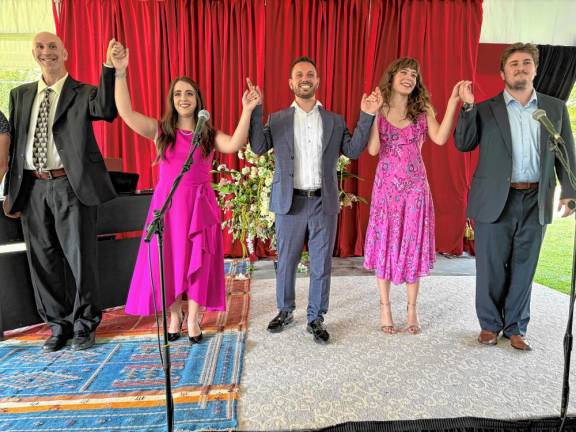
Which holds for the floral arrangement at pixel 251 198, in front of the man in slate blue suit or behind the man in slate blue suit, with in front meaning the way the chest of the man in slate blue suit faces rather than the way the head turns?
behind

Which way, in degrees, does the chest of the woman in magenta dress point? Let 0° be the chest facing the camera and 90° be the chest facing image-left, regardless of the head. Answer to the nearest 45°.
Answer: approximately 0°

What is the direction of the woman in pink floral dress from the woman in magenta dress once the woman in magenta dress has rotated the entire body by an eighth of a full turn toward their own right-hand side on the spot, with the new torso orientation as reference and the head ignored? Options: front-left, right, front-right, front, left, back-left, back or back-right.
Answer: back-left

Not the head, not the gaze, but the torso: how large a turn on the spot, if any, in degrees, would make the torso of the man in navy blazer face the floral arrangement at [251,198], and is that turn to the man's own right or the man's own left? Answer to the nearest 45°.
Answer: approximately 90° to the man's own right

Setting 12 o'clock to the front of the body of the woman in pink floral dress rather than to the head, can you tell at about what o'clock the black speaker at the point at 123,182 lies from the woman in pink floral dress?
The black speaker is roughly at 3 o'clock from the woman in pink floral dress.

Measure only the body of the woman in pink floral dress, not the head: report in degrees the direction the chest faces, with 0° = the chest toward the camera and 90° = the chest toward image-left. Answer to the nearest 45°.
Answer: approximately 0°

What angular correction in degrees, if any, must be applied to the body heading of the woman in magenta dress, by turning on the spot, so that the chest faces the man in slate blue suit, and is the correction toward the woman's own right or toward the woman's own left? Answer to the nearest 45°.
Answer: approximately 90° to the woman's own left

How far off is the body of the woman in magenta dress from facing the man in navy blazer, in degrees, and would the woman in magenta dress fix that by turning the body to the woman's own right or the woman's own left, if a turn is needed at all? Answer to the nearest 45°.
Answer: approximately 90° to the woman's own left

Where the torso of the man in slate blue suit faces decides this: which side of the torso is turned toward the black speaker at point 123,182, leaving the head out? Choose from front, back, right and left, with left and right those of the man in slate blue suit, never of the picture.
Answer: right
